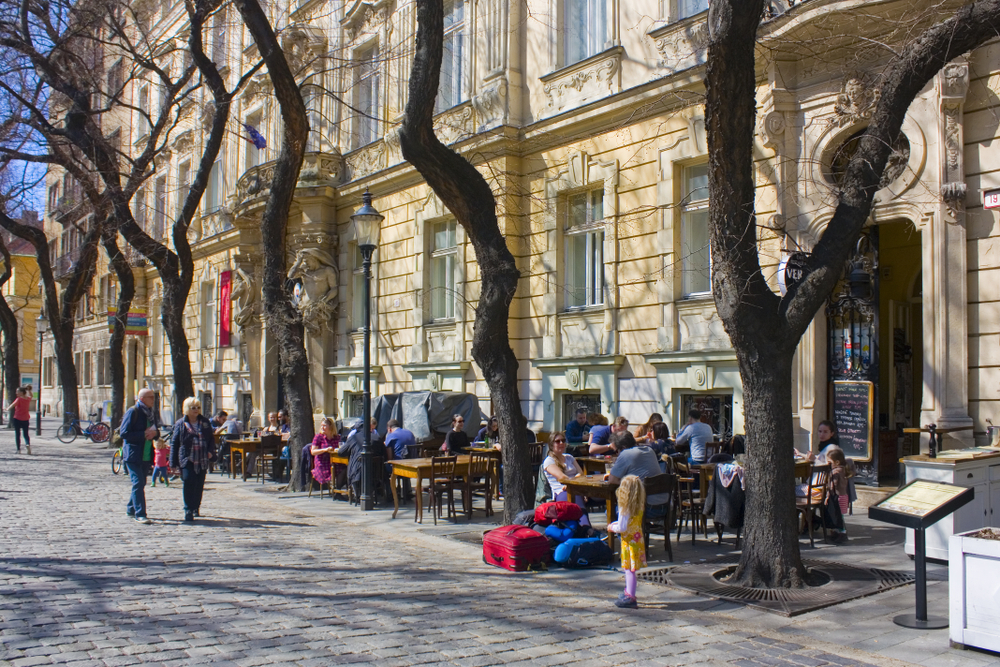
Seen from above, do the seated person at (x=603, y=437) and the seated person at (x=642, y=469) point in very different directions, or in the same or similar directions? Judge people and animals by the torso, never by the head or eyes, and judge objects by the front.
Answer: very different directions

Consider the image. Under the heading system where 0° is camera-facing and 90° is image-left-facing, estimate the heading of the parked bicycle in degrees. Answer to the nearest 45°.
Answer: approximately 90°

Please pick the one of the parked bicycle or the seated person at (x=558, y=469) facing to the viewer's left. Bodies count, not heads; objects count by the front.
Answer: the parked bicycle

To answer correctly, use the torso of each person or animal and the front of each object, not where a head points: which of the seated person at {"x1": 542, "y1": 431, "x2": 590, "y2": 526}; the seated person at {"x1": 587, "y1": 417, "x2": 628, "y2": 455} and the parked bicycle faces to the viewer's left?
the parked bicycle

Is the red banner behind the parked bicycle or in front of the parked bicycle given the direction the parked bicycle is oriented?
behind

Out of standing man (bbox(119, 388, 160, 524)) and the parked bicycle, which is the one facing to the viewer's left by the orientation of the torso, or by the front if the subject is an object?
the parked bicycle

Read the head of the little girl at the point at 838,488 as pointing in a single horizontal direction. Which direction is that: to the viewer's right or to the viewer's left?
to the viewer's left
